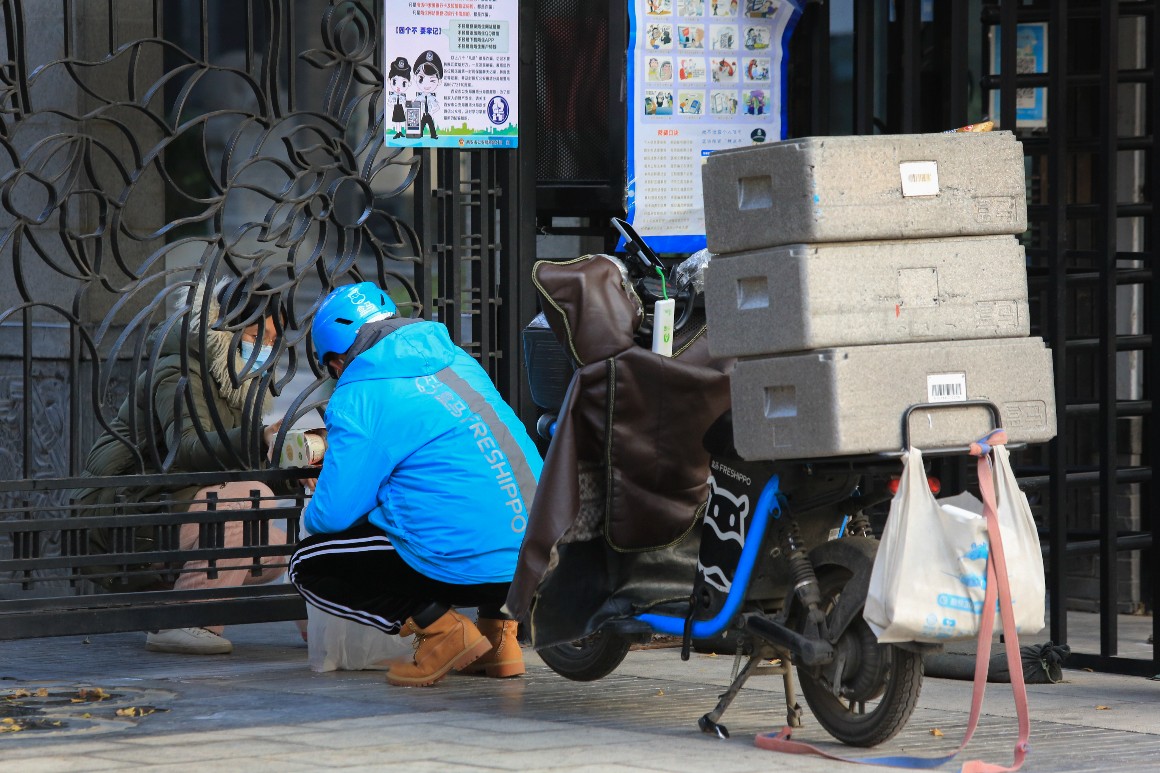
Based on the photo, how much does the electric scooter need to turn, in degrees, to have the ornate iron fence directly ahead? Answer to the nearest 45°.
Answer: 0° — it already faces it

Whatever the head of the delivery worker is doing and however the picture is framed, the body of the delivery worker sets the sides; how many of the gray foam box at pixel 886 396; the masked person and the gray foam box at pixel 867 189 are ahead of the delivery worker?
1

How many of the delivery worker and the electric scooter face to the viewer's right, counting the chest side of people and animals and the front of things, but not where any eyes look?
0

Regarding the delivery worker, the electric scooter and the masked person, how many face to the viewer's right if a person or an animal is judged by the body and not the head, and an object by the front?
1

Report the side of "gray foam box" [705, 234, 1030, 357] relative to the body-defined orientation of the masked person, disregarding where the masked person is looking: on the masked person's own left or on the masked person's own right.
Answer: on the masked person's own right

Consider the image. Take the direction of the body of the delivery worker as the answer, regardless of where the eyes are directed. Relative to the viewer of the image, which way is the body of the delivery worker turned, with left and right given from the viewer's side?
facing away from the viewer and to the left of the viewer

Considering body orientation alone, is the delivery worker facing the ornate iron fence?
yes

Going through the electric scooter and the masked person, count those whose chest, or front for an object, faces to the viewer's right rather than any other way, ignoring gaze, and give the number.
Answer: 1

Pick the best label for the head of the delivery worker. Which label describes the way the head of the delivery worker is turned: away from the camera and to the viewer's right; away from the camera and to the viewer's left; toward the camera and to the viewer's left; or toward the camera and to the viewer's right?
away from the camera and to the viewer's left

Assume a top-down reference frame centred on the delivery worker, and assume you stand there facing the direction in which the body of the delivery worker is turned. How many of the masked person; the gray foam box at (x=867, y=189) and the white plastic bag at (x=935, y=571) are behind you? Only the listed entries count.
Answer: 2

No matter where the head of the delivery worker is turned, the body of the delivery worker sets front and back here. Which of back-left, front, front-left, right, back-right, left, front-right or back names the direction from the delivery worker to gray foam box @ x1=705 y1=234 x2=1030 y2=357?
back

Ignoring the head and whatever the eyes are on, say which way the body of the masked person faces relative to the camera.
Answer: to the viewer's right

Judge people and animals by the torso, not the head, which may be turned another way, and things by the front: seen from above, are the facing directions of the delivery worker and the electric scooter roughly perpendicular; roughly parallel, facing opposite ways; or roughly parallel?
roughly parallel

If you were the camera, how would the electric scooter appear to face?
facing away from the viewer and to the left of the viewer
